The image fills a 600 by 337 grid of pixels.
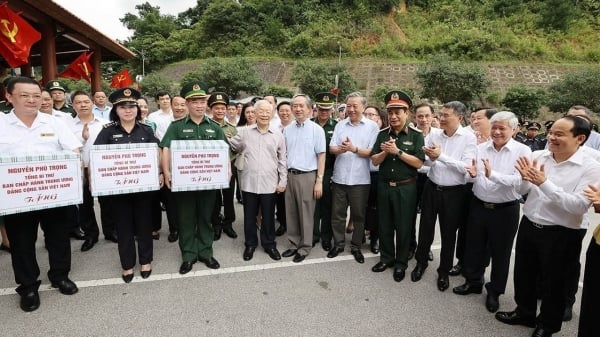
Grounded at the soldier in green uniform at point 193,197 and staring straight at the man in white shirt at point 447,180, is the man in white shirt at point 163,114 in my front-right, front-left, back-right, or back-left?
back-left

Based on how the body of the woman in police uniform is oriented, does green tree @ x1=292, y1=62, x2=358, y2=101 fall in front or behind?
behind

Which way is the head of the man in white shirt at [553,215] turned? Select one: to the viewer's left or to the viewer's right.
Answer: to the viewer's left

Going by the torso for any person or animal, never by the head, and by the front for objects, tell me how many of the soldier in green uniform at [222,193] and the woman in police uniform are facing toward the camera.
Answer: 2

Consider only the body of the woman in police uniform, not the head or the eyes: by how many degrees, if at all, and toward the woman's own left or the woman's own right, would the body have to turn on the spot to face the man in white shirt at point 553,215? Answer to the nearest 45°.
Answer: approximately 45° to the woman's own left

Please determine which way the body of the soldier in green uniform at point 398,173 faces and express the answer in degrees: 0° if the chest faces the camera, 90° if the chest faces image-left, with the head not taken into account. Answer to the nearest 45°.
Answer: approximately 45°
